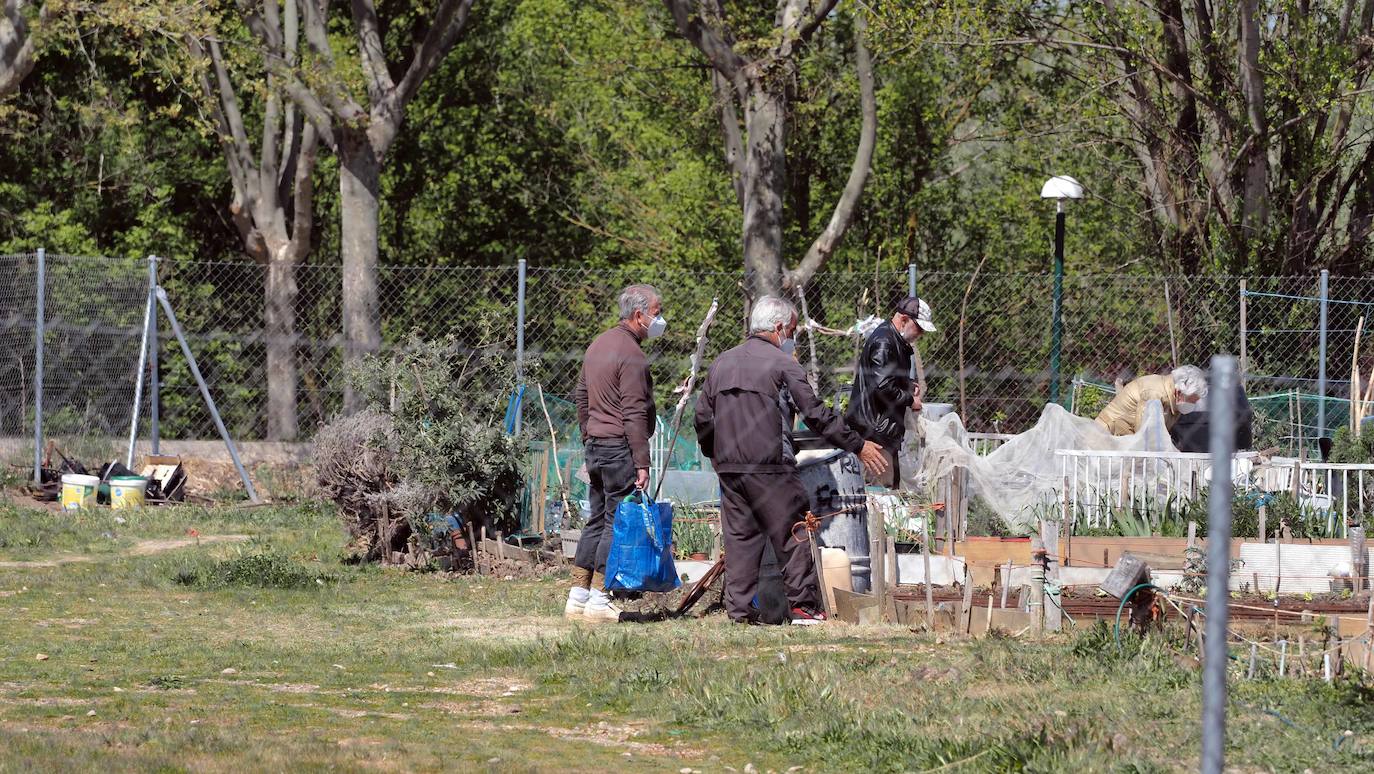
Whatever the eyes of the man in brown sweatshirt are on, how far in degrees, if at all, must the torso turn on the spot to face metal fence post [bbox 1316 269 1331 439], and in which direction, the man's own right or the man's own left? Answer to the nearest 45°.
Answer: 0° — they already face it

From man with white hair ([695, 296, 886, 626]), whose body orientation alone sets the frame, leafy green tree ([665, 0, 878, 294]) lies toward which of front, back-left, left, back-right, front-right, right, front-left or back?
front-left

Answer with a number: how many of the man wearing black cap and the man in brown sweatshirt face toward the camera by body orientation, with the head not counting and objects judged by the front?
0

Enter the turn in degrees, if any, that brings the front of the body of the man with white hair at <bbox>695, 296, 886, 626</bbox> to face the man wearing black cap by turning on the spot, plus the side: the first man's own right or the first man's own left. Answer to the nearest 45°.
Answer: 0° — they already face them

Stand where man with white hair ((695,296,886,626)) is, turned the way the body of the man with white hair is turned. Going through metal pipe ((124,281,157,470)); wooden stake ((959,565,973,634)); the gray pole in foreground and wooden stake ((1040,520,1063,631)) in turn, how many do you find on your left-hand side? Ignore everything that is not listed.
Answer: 1

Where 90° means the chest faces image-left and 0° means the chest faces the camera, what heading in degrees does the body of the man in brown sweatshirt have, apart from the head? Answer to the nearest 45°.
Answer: approximately 225°

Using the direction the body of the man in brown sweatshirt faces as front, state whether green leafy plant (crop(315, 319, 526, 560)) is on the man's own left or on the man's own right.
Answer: on the man's own left

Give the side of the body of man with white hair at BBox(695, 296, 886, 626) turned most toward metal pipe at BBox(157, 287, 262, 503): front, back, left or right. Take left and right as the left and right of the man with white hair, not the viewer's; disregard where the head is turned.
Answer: left

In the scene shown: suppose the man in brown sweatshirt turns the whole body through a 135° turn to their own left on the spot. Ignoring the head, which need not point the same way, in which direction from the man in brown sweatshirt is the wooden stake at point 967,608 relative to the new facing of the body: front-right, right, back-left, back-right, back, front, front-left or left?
back-left

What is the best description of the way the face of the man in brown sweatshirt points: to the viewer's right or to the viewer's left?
to the viewer's right

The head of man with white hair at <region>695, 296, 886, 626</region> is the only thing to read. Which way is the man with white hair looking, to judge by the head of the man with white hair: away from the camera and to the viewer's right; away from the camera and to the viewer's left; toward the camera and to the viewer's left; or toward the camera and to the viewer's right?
away from the camera and to the viewer's right

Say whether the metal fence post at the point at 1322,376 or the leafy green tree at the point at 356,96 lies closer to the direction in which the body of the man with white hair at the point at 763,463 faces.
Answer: the metal fence post

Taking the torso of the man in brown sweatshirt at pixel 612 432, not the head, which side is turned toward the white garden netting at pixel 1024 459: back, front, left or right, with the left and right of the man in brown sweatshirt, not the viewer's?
front

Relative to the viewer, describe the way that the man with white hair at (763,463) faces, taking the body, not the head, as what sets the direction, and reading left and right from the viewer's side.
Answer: facing away from the viewer and to the right of the viewer

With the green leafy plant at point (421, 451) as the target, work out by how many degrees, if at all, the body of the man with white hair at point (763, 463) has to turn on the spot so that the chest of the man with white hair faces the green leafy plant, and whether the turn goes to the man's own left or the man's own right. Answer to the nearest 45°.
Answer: approximately 90° to the man's own left
